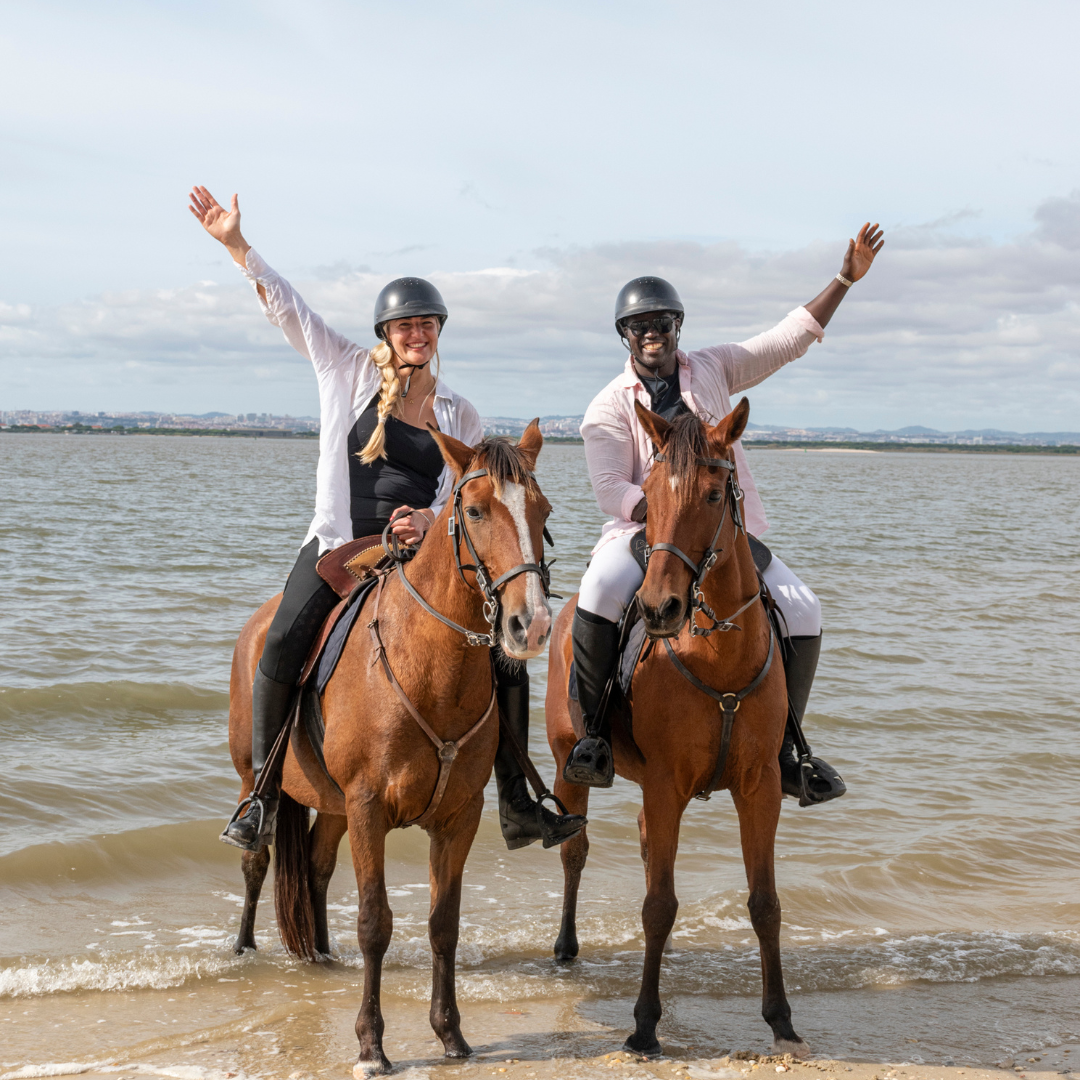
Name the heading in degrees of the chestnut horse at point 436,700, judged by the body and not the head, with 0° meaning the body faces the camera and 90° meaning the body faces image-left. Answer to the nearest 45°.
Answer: approximately 315°

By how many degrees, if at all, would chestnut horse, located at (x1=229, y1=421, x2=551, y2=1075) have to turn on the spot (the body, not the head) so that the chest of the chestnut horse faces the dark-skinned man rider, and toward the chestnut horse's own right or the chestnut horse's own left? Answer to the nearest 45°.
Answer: approximately 90° to the chestnut horse's own left

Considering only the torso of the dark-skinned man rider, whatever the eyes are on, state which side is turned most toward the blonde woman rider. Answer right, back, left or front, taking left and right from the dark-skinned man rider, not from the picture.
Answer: right

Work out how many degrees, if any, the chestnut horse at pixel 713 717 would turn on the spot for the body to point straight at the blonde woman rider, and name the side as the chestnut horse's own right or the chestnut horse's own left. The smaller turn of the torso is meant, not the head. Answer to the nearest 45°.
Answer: approximately 90° to the chestnut horse's own right

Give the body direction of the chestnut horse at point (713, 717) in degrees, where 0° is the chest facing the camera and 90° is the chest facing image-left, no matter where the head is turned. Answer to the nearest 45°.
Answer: approximately 0°
